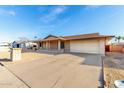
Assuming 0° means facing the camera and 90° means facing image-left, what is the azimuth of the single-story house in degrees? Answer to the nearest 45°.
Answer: approximately 45°
